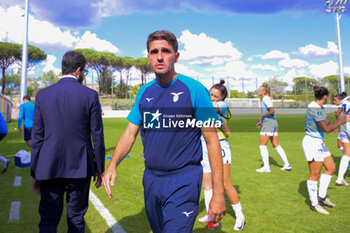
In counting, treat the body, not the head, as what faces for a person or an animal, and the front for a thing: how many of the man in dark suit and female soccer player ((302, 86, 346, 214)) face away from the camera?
1

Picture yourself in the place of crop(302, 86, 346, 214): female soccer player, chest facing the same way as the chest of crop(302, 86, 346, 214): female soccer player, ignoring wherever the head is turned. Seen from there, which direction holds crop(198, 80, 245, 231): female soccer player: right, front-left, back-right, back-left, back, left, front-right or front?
back-right

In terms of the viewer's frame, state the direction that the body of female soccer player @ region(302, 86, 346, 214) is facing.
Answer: to the viewer's right

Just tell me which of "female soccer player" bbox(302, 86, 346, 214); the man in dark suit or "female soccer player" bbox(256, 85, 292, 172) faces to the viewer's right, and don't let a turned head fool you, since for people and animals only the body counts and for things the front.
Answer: "female soccer player" bbox(302, 86, 346, 214)

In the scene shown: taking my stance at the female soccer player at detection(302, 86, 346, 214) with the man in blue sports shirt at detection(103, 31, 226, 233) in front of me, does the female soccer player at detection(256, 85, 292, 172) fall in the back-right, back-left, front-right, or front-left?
back-right

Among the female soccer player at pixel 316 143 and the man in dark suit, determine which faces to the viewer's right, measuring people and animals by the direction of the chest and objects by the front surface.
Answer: the female soccer player

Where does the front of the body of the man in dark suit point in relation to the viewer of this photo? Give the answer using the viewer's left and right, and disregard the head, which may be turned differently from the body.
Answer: facing away from the viewer
